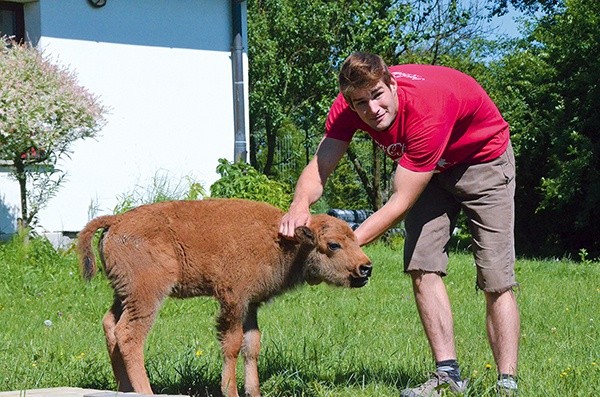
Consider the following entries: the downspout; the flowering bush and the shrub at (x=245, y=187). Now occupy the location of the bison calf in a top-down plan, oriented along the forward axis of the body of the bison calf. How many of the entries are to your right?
0

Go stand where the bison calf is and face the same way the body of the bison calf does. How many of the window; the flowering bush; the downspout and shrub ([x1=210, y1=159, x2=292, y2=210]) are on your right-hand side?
0

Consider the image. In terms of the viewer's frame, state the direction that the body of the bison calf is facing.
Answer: to the viewer's right

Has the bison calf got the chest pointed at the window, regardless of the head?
no

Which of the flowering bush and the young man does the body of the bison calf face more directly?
the young man

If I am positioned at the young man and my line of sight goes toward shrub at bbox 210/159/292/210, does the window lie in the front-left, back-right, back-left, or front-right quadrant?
front-left

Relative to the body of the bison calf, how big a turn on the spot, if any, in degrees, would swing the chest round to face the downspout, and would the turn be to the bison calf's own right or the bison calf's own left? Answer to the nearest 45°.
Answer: approximately 90° to the bison calf's own left

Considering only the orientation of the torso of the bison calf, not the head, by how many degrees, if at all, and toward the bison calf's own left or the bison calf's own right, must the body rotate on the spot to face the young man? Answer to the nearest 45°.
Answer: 0° — it already faces them

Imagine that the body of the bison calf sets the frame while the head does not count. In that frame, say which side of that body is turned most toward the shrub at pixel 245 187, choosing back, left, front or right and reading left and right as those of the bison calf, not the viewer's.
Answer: left

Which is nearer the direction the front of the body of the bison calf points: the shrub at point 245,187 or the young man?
the young man
